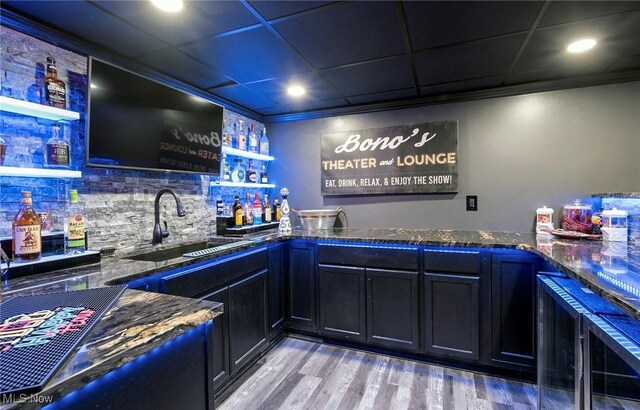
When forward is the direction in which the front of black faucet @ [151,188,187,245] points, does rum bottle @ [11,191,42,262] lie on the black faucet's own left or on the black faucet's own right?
on the black faucet's own right

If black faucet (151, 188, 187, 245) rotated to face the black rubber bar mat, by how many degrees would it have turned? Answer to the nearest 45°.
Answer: approximately 45° to its right

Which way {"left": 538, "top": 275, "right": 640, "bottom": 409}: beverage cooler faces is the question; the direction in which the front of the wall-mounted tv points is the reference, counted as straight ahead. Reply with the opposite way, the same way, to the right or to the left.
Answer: the opposite way

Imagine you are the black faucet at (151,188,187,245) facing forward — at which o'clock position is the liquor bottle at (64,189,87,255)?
The liquor bottle is roughly at 3 o'clock from the black faucet.

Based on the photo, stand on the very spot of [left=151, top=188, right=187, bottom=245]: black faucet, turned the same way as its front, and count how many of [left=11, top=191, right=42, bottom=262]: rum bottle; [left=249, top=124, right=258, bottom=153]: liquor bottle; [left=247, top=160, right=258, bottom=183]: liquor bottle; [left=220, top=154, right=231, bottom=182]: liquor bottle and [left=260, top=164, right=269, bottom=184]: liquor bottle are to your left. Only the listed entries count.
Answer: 4

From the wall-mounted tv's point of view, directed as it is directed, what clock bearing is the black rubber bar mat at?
The black rubber bar mat is roughly at 2 o'clock from the wall-mounted tv.

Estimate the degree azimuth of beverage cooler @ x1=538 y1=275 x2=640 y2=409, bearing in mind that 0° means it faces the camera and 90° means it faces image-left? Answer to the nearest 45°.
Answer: approximately 45°

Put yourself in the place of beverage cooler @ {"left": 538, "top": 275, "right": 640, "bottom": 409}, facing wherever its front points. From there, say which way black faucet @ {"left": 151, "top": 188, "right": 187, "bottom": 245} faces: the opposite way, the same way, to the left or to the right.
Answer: the opposite way

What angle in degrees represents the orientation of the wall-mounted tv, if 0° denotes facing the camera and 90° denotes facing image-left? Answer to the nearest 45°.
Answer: approximately 315°
